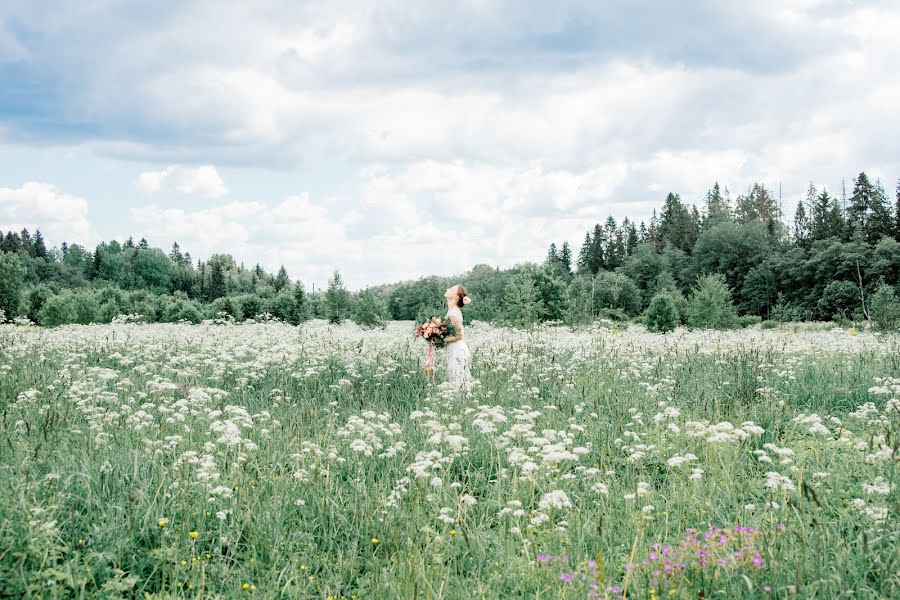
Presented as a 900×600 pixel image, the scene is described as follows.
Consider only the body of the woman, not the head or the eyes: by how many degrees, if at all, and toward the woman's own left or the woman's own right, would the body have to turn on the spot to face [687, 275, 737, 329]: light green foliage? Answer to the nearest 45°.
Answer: approximately 135° to the woman's own right

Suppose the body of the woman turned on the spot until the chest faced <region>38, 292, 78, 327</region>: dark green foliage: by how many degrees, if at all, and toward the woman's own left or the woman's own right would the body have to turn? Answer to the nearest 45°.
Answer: approximately 45° to the woman's own right

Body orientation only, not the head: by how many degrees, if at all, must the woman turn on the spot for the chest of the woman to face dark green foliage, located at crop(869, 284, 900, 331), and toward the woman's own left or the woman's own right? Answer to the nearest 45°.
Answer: approximately 135° to the woman's own right

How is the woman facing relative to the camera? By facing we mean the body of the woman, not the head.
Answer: to the viewer's left

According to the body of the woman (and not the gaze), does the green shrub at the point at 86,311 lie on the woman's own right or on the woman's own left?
on the woman's own right

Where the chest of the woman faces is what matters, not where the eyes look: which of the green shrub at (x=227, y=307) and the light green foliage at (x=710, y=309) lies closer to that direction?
the green shrub

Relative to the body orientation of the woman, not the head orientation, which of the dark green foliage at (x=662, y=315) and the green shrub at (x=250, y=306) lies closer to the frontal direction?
the green shrub

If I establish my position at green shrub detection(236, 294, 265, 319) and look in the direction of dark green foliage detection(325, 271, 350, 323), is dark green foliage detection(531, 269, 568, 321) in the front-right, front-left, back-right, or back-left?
front-left

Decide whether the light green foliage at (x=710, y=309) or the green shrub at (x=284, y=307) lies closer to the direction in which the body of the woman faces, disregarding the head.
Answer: the green shrub

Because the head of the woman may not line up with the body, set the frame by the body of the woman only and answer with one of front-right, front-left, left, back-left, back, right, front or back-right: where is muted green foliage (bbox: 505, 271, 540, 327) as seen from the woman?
right

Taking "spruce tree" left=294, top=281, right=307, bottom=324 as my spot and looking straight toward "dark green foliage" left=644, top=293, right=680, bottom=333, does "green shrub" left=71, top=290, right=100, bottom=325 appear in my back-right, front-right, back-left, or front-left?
back-right

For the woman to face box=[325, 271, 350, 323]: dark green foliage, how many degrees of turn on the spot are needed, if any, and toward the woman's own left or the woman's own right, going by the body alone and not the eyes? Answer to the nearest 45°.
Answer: approximately 90° to the woman's own right

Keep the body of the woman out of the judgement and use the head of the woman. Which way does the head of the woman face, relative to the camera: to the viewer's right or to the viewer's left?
to the viewer's left

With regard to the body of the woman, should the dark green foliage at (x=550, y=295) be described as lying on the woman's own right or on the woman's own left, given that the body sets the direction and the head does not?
on the woman's own right
